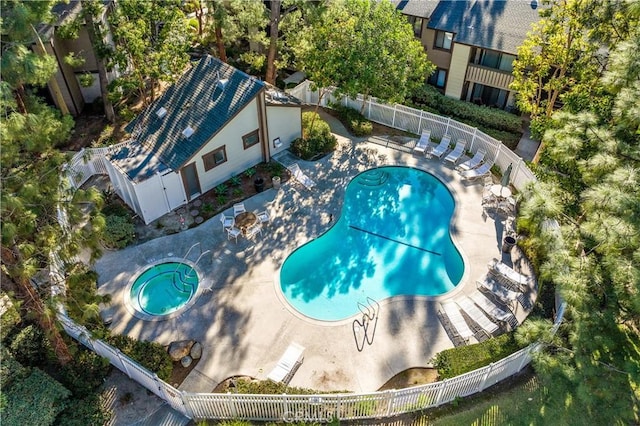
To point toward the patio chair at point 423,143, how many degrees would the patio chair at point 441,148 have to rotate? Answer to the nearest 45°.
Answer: approximately 45° to its right

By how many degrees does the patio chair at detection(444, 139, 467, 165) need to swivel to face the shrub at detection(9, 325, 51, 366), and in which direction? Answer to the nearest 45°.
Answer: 0° — it already faces it

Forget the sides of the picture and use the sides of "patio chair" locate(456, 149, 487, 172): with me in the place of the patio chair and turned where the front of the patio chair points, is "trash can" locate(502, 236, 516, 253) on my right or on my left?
on my left

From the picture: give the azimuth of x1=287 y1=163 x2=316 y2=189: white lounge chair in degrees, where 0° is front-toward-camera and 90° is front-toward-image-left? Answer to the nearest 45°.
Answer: approximately 315°

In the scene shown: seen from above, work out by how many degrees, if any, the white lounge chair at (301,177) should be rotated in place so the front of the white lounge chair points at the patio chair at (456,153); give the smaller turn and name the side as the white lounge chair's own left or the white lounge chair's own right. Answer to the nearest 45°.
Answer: approximately 45° to the white lounge chair's own left

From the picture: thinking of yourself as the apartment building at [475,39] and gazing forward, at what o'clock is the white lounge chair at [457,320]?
The white lounge chair is roughly at 12 o'clock from the apartment building.

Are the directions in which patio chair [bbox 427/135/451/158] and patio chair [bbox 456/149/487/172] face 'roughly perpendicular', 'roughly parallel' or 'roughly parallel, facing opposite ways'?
roughly parallel

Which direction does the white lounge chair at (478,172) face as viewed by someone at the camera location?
facing the viewer and to the left of the viewer

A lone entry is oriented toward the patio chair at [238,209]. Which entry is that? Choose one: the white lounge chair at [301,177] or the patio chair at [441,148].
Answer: the patio chair at [441,148]

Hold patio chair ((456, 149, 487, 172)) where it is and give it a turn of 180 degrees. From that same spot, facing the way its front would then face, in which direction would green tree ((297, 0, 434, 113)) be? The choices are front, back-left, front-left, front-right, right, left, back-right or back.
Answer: back-left

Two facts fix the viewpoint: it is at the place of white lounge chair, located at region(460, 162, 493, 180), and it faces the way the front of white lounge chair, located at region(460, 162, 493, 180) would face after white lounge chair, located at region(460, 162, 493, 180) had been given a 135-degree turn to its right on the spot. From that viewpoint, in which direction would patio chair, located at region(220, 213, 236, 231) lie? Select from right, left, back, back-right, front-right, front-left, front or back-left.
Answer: back-left

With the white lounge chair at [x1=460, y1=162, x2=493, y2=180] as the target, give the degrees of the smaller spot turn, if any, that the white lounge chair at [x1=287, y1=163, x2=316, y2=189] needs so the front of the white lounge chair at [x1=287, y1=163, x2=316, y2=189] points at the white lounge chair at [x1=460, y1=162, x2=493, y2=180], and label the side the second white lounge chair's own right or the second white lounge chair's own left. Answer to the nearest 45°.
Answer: approximately 45° to the second white lounge chair's own left

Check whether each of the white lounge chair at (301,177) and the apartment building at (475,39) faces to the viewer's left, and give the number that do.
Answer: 0

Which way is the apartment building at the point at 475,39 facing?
toward the camera

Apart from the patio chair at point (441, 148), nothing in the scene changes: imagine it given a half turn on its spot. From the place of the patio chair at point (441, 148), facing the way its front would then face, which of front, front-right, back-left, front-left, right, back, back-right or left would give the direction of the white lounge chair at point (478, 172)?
right

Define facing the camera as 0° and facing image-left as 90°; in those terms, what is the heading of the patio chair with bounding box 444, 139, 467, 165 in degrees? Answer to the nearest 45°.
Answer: approximately 45°

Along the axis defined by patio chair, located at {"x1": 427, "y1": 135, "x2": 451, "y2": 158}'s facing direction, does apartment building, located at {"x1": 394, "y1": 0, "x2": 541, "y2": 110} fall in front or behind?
behind

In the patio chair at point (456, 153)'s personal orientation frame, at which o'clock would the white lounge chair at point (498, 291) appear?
The white lounge chair is roughly at 10 o'clock from the patio chair.
